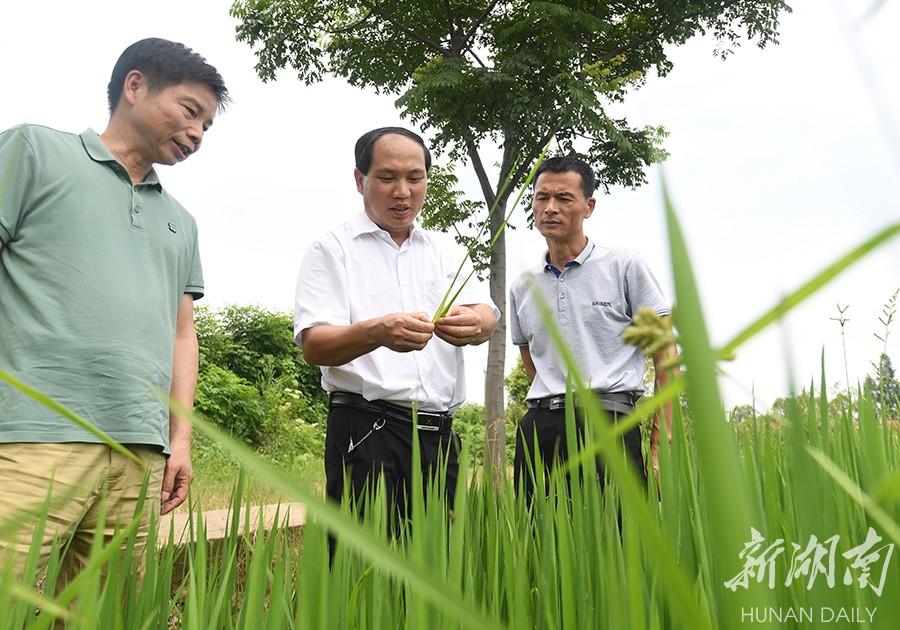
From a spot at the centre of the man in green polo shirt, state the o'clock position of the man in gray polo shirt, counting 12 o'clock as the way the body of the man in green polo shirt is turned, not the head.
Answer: The man in gray polo shirt is roughly at 10 o'clock from the man in green polo shirt.

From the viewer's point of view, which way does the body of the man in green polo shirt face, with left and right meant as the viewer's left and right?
facing the viewer and to the right of the viewer

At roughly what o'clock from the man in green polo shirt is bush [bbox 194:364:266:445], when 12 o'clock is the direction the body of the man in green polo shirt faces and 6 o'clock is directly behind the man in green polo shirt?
The bush is roughly at 8 o'clock from the man in green polo shirt.

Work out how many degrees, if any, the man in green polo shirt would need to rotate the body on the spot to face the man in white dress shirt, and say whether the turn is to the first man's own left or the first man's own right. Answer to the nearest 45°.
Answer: approximately 45° to the first man's own left

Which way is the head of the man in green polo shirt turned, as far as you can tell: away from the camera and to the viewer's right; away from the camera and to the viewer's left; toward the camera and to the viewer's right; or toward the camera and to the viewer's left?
toward the camera and to the viewer's right

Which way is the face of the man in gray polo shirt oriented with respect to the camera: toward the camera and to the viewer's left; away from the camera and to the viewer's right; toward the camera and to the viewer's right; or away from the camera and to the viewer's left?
toward the camera and to the viewer's left

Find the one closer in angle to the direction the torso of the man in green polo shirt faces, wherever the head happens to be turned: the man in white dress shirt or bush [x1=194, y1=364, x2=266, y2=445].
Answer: the man in white dress shirt
